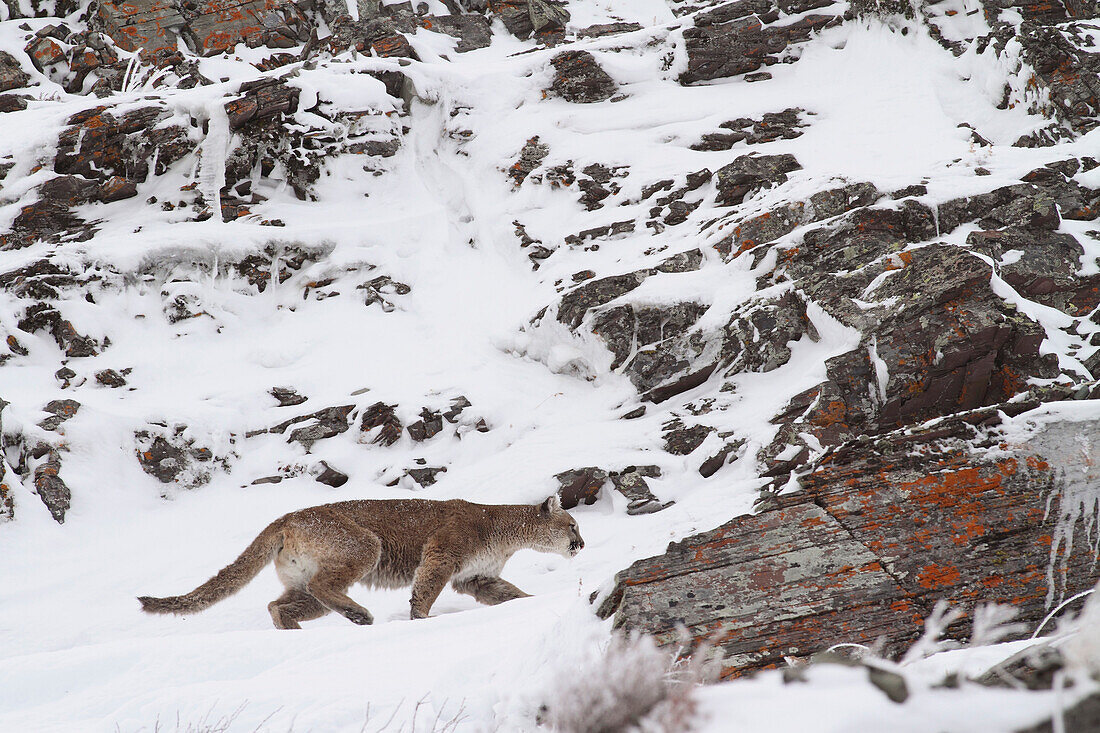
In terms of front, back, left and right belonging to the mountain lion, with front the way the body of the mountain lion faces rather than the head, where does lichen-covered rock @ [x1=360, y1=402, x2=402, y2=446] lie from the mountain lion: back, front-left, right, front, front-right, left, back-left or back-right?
left

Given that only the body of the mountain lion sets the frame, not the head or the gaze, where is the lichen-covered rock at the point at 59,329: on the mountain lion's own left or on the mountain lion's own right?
on the mountain lion's own left

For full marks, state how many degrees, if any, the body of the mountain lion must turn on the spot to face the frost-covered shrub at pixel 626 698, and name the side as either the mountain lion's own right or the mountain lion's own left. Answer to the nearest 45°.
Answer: approximately 90° to the mountain lion's own right

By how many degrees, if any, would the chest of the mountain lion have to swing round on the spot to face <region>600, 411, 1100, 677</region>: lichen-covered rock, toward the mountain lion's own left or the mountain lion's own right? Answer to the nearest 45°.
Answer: approximately 45° to the mountain lion's own right

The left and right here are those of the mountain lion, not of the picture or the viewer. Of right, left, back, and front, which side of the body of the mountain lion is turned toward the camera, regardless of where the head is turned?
right

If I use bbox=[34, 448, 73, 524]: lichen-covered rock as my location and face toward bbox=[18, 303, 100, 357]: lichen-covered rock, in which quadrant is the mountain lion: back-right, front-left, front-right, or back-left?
back-right

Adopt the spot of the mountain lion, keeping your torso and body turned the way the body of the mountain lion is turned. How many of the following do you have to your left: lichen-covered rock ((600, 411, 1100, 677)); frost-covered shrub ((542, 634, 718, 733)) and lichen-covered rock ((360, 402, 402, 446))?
1

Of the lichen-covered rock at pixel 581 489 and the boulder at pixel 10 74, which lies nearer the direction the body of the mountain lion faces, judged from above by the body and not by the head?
the lichen-covered rock

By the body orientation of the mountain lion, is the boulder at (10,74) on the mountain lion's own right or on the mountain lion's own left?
on the mountain lion's own left

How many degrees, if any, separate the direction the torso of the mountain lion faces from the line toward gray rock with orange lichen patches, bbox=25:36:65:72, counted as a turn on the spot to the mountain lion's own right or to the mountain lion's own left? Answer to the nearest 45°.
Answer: approximately 90° to the mountain lion's own left

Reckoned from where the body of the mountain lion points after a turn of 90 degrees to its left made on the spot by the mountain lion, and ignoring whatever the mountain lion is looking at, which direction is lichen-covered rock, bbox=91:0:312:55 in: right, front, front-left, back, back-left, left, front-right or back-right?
front
